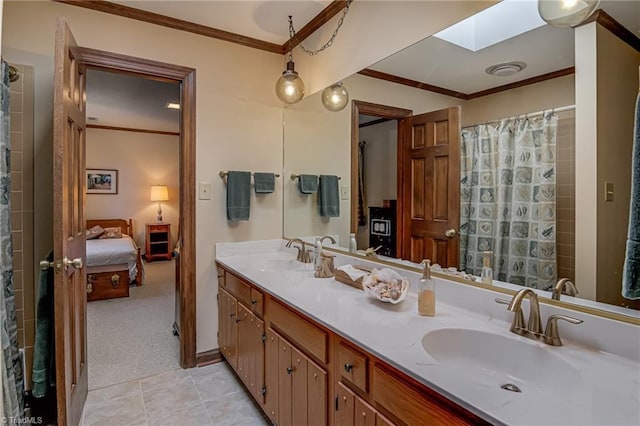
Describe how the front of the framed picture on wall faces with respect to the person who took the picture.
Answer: facing the viewer

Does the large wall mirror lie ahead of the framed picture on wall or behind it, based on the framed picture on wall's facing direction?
ahead

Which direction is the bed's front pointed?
toward the camera

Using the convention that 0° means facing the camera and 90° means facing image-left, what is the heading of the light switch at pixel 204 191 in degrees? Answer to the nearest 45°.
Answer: approximately 0°

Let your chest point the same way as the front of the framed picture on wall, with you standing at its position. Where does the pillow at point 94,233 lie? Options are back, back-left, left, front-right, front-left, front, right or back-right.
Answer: front

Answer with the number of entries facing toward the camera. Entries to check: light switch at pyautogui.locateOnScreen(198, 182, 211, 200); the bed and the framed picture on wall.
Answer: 3

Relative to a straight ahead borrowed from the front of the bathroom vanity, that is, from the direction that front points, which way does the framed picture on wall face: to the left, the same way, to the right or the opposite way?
to the left

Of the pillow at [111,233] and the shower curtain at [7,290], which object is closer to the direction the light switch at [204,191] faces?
the shower curtain

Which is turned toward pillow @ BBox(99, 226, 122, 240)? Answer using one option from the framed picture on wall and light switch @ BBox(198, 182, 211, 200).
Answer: the framed picture on wall

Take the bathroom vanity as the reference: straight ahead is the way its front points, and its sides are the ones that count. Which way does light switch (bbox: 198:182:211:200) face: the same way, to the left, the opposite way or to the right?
to the left

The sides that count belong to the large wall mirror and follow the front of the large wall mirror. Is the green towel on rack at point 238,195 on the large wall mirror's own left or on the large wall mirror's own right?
on the large wall mirror's own right

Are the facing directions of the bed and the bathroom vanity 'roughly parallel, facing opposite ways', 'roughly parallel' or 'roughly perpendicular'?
roughly perpendicular

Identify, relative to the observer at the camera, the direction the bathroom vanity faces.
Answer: facing the viewer and to the left of the viewer

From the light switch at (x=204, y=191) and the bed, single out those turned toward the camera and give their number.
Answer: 2

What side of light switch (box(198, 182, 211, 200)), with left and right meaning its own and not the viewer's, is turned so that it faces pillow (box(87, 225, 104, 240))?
back

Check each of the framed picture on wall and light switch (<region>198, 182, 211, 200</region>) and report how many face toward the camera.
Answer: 2
